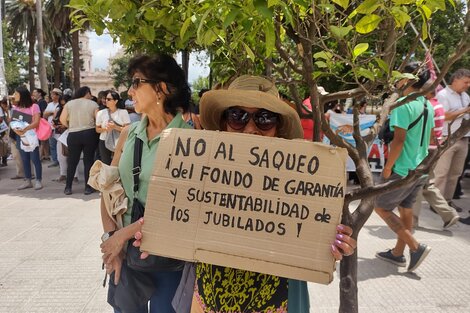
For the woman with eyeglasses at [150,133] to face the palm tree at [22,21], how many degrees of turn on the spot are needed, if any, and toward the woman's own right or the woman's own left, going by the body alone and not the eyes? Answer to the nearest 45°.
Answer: approximately 135° to the woman's own right

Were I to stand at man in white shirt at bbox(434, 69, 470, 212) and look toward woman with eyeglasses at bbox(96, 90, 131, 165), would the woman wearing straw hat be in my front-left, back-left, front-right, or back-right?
front-left

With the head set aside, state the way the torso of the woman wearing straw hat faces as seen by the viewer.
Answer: toward the camera

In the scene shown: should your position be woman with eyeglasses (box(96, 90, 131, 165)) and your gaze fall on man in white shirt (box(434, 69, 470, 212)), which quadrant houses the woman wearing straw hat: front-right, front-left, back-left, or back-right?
front-right

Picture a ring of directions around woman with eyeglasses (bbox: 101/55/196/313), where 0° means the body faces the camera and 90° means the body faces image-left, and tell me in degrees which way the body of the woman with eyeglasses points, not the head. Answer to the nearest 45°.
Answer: approximately 45°

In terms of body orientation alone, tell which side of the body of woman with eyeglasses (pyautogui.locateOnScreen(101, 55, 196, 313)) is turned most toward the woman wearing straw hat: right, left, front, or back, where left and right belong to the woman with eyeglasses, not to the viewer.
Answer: left

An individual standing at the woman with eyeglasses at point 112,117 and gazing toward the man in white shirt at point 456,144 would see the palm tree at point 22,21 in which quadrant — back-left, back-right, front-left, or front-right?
back-left

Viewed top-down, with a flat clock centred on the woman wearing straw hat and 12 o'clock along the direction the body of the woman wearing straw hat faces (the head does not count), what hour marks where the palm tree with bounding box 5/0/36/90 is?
The palm tree is roughly at 5 o'clock from the woman wearing straw hat.

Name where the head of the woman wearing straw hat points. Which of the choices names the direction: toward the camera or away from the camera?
toward the camera

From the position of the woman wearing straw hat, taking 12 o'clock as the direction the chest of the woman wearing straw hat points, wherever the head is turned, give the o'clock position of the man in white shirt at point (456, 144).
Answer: The man in white shirt is roughly at 7 o'clock from the woman wearing straw hat.

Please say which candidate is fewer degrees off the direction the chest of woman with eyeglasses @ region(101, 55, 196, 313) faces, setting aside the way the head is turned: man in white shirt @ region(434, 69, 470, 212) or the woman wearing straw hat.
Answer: the woman wearing straw hat

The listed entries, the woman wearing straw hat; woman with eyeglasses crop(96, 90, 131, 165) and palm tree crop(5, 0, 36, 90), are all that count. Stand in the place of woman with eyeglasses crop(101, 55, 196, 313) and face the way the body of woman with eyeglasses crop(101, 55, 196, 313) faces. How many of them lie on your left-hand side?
1

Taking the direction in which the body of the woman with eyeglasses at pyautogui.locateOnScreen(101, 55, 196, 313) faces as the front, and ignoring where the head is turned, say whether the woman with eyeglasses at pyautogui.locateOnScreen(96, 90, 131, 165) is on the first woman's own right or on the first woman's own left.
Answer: on the first woman's own right

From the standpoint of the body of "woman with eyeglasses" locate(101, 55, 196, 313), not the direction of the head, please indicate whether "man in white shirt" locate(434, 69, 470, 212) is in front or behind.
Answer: behind
